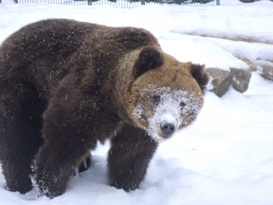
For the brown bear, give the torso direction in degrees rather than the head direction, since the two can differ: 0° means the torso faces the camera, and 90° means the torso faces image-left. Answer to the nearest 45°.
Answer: approximately 315°

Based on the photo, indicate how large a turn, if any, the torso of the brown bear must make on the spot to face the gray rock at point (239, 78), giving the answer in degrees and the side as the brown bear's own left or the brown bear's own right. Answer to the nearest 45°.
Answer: approximately 90° to the brown bear's own left

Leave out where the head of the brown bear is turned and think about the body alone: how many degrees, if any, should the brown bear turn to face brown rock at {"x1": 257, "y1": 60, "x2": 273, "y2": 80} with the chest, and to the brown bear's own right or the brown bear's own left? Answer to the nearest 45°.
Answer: approximately 90° to the brown bear's own left

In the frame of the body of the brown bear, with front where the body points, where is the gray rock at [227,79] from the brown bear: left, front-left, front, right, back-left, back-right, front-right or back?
left
